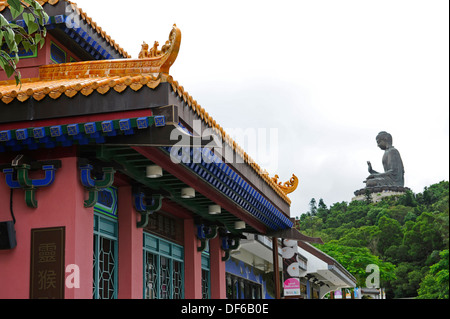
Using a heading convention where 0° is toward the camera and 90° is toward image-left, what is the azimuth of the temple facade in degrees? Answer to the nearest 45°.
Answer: approximately 315°
